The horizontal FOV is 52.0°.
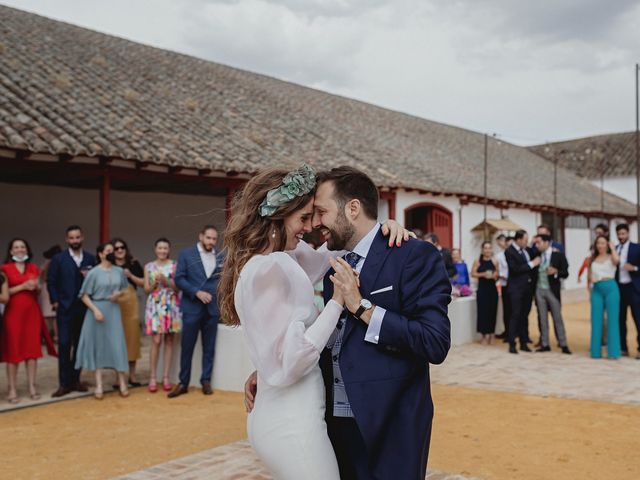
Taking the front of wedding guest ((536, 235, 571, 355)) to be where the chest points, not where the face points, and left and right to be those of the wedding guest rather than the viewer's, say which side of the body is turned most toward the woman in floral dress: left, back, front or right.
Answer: front

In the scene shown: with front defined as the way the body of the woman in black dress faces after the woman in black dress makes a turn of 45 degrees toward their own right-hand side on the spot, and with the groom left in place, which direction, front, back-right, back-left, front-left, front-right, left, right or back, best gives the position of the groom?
front-left

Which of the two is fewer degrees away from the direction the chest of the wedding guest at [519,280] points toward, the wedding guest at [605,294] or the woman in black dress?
the wedding guest

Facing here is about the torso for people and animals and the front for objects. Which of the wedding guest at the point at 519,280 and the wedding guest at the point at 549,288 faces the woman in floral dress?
the wedding guest at the point at 549,288

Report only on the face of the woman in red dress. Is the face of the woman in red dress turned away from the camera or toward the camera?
toward the camera

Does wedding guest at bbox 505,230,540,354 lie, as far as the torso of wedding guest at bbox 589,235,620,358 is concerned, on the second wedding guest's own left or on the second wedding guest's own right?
on the second wedding guest's own right

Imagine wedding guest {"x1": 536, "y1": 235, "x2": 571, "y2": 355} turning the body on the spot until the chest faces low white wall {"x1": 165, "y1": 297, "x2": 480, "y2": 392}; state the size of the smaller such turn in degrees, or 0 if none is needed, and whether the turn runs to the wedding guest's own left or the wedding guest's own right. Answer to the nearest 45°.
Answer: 0° — they already face it

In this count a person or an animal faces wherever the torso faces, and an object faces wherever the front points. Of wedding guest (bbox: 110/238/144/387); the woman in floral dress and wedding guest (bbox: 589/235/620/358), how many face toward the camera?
3

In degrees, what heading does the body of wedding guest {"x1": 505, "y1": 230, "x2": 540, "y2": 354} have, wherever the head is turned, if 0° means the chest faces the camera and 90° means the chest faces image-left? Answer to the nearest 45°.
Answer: approximately 315°

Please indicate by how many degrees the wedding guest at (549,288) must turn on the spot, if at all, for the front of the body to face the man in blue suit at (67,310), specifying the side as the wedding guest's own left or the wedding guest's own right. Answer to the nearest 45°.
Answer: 0° — they already face them

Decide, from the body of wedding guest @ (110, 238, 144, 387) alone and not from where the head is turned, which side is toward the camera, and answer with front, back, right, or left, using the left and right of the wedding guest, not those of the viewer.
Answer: front

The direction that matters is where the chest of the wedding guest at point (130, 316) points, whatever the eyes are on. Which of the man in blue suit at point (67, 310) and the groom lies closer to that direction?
the groom

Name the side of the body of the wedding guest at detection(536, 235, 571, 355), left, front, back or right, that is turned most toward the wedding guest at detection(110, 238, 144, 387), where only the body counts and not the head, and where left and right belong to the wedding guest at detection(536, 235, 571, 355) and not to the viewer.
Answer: front

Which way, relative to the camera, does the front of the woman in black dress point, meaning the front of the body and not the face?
toward the camera

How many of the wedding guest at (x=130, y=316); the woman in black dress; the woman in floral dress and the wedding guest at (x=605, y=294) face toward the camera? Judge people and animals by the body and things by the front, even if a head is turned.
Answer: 4

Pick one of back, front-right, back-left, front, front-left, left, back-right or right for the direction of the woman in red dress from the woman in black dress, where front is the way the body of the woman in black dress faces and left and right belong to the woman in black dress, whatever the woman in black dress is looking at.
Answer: front-right

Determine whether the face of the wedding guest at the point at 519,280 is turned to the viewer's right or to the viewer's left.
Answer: to the viewer's right

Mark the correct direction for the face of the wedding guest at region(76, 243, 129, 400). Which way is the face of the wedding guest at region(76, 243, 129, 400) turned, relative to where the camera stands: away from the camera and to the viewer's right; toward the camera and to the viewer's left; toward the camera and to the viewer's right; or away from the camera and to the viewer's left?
toward the camera and to the viewer's right

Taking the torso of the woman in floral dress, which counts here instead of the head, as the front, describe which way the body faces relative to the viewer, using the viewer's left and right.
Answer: facing the viewer

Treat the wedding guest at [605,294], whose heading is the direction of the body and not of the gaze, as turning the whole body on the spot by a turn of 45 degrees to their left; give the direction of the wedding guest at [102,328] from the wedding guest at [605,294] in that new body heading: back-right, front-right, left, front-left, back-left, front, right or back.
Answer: right
